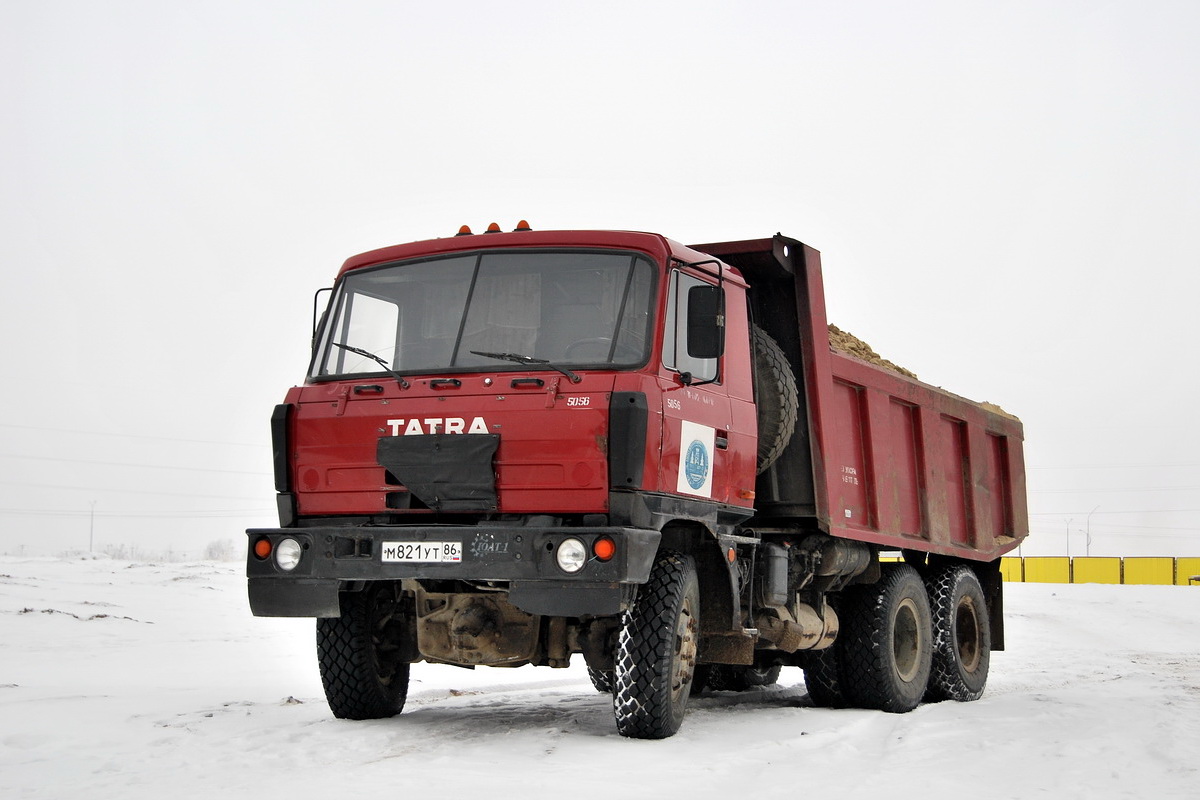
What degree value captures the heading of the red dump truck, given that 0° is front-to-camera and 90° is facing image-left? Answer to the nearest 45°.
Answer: approximately 45°
